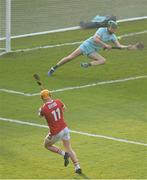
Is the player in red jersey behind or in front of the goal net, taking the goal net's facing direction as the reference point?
in front

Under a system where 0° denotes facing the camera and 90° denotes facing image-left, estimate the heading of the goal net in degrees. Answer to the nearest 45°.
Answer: approximately 315°
